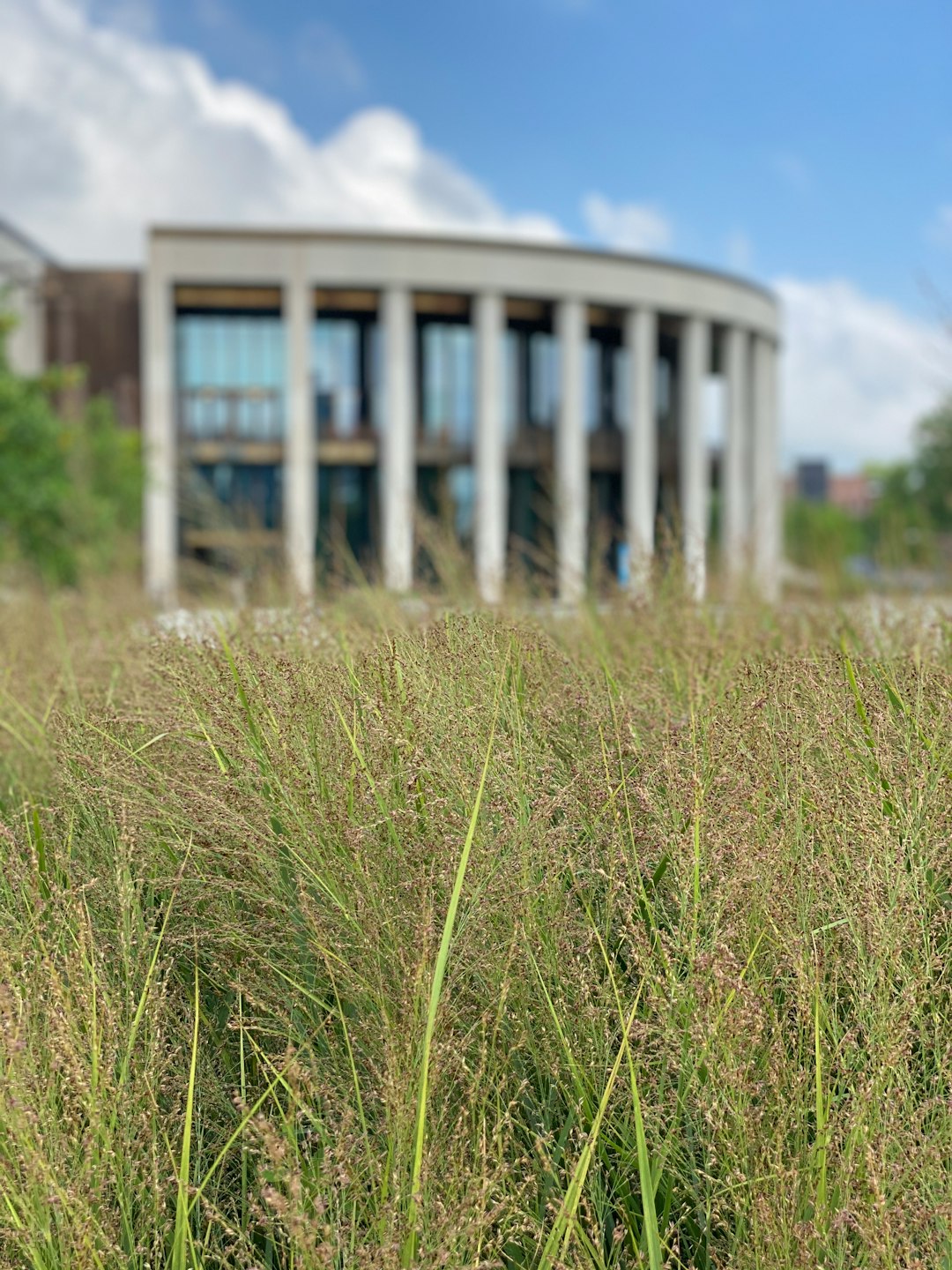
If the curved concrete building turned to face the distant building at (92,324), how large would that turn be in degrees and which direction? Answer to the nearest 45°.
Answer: approximately 135° to its right

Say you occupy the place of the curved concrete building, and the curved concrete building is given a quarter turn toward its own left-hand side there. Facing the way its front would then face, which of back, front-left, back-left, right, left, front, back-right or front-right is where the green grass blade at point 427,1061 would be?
back-right

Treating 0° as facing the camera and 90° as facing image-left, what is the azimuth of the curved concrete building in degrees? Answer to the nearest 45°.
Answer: approximately 315°
